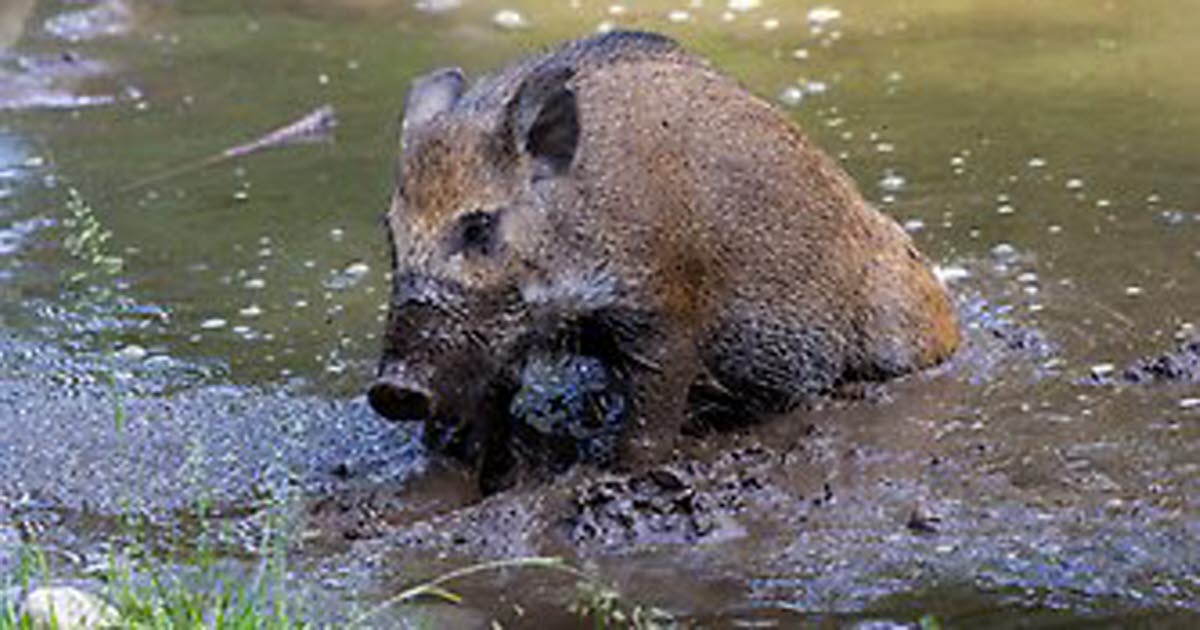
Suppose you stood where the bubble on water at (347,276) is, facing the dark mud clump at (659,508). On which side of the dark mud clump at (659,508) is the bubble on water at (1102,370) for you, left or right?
left

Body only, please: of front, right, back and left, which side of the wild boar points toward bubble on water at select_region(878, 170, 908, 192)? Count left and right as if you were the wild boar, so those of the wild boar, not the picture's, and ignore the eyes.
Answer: back

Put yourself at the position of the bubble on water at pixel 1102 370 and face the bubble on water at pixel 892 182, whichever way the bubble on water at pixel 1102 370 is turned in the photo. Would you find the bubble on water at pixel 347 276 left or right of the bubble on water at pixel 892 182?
left

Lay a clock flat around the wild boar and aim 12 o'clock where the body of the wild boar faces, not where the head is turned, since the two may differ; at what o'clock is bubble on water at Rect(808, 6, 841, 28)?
The bubble on water is roughly at 5 o'clock from the wild boar.

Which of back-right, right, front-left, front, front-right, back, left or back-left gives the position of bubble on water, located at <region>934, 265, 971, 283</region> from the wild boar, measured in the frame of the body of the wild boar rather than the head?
back

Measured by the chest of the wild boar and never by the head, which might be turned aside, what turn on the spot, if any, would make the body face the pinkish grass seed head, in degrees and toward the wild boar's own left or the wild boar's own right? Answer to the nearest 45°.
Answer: approximately 90° to the wild boar's own right

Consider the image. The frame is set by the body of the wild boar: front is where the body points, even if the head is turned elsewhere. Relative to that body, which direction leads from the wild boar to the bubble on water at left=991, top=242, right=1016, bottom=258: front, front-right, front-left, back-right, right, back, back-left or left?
back

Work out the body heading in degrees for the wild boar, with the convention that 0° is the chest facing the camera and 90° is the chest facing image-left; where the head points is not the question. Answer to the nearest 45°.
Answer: approximately 45°

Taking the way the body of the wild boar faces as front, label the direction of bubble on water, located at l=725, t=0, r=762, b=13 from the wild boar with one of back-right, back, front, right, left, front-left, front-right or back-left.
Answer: back-right

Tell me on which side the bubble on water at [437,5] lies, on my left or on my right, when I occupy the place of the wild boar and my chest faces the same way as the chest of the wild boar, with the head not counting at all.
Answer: on my right

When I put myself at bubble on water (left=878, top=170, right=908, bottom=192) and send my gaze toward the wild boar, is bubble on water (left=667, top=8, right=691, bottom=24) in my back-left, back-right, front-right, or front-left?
back-right
